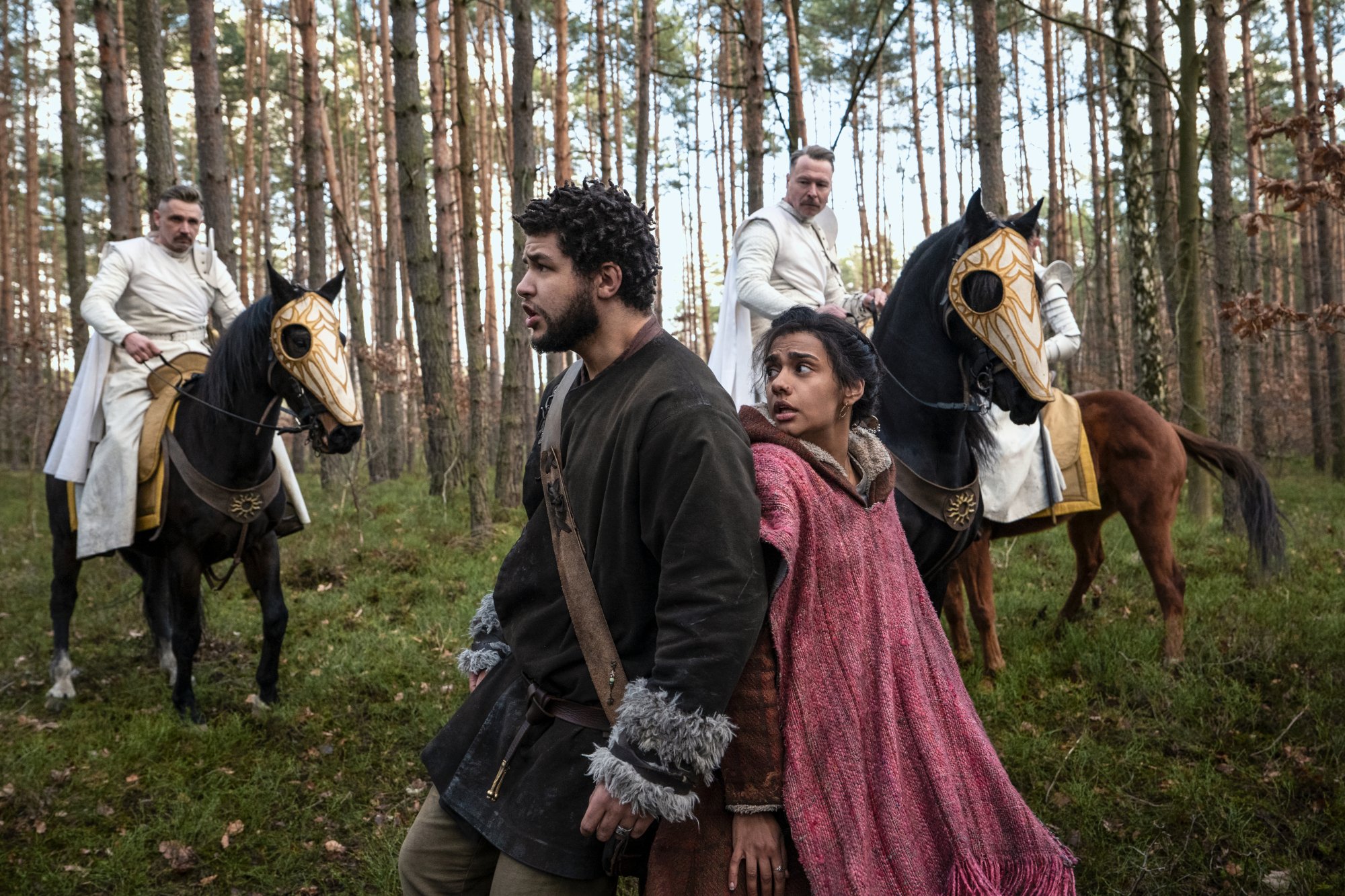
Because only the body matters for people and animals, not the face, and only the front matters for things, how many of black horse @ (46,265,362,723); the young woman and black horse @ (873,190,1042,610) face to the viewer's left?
0

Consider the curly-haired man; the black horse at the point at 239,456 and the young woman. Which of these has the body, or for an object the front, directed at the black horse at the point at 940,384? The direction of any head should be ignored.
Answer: the black horse at the point at 239,456

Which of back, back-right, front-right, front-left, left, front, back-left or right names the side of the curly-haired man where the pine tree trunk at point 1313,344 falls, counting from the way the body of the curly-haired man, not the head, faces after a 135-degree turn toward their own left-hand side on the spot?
front-left

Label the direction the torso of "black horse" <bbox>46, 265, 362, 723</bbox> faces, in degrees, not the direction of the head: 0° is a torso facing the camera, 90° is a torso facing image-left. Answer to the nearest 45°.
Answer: approximately 315°

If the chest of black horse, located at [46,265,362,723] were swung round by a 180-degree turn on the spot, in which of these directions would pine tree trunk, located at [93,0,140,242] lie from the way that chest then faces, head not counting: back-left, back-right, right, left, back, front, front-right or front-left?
front-right

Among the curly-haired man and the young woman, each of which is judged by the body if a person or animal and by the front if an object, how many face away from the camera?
0

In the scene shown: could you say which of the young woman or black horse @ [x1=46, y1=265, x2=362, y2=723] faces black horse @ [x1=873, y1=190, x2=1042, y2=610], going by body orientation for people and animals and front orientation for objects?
black horse @ [x1=46, y1=265, x2=362, y2=723]

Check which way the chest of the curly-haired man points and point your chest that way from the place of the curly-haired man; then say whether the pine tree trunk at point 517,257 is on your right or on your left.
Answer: on your right

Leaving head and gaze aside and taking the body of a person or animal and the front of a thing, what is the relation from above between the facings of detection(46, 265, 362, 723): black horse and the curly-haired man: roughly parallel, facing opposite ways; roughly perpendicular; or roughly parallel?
roughly perpendicular

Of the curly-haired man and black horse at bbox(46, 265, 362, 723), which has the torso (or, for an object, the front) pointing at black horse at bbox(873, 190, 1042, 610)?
black horse at bbox(46, 265, 362, 723)

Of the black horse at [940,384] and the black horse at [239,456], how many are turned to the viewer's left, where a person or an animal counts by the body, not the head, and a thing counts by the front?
0

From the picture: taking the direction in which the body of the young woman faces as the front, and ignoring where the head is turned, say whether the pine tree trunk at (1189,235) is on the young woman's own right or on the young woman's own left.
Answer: on the young woman's own left

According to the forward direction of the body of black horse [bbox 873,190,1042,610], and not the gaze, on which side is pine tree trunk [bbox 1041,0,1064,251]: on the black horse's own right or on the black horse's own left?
on the black horse's own left

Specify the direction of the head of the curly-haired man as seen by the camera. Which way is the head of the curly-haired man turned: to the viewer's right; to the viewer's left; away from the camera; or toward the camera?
to the viewer's left

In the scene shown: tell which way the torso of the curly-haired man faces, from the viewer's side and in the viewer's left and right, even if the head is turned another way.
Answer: facing the viewer and to the left of the viewer

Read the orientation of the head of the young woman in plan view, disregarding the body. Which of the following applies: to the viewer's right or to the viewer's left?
to the viewer's left
